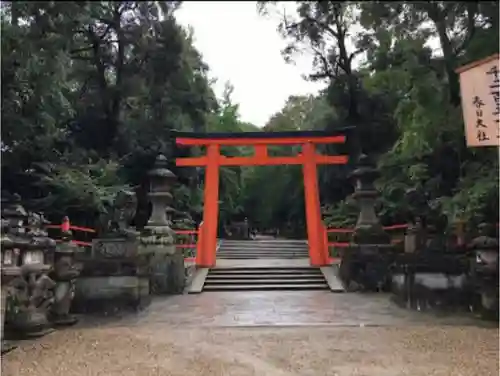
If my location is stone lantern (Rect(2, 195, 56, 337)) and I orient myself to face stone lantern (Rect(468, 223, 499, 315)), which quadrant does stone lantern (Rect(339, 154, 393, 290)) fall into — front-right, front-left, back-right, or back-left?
front-left

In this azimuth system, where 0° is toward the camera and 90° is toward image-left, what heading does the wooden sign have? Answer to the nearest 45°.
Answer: approximately 0°

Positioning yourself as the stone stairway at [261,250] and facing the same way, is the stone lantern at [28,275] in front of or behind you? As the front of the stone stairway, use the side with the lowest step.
in front

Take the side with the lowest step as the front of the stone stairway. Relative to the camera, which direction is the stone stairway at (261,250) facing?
toward the camera

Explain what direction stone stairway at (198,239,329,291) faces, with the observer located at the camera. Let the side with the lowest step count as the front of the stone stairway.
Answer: facing the viewer

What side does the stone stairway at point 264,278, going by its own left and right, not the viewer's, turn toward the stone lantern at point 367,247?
left

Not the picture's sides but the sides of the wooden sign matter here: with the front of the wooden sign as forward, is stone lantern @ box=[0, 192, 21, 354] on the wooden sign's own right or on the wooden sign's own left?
on the wooden sign's own right

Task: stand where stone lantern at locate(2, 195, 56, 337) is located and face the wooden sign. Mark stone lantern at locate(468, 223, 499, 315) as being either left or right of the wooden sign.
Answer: left
